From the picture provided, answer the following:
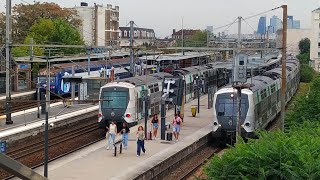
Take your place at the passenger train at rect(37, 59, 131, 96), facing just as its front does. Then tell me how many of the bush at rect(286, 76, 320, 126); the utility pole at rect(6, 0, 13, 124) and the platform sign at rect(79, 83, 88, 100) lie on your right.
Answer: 0

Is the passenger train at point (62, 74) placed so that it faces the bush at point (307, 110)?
no

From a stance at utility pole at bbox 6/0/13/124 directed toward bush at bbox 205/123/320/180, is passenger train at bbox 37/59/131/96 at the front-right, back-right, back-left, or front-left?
back-left

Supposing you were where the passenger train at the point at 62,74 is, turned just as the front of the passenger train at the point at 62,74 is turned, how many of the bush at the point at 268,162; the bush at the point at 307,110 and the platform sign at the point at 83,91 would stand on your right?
0

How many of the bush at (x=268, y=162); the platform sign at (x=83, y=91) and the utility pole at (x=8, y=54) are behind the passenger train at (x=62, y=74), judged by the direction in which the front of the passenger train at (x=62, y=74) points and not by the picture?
0

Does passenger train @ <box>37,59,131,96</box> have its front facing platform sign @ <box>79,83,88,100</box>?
no

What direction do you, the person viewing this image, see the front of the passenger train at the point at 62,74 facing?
facing the viewer and to the left of the viewer

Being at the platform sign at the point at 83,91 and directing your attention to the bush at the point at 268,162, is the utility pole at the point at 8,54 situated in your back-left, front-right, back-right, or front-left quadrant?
front-right

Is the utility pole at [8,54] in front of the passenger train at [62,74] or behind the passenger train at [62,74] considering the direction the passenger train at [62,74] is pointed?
in front

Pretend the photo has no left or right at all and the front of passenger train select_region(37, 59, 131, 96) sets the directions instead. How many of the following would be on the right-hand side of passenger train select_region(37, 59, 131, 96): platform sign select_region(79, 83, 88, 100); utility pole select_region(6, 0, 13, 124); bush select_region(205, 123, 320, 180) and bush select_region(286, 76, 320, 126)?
0

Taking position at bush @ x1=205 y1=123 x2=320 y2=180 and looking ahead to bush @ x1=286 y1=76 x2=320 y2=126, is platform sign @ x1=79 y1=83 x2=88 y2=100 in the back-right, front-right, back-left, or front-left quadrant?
front-left

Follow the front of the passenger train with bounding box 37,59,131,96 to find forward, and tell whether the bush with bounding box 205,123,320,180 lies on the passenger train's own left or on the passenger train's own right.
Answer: on the passenger train's own left

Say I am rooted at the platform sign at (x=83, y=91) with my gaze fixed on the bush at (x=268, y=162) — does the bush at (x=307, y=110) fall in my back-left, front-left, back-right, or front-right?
front-left
